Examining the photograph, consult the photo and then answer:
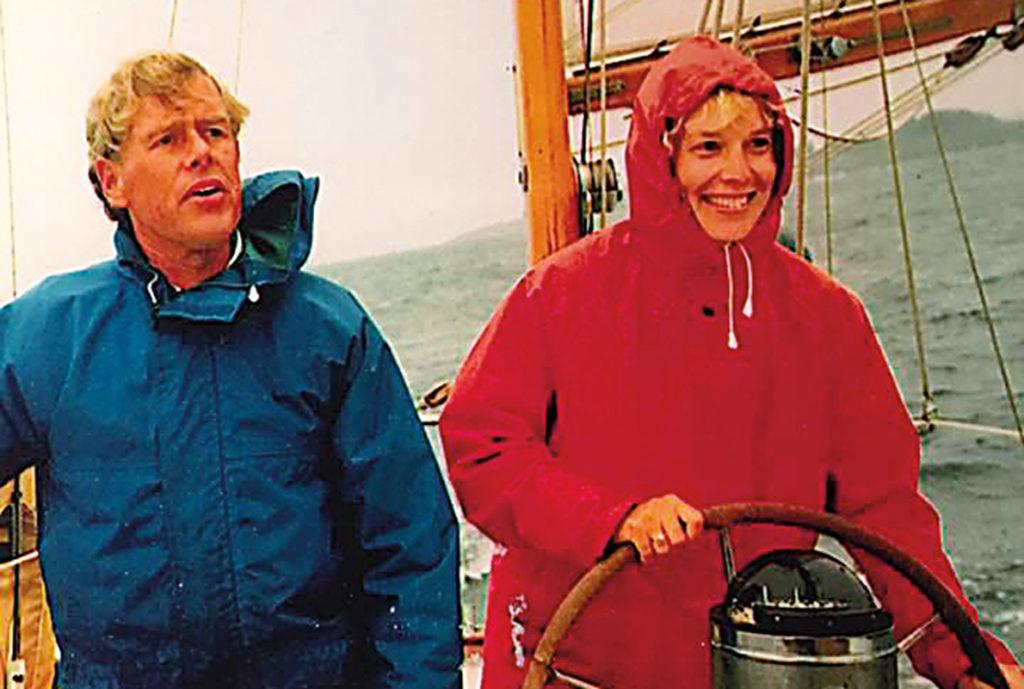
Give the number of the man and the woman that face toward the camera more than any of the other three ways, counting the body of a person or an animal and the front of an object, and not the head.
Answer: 2

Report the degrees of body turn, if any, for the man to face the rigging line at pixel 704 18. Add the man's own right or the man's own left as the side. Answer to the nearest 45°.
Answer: approximately 135° to the man's own left

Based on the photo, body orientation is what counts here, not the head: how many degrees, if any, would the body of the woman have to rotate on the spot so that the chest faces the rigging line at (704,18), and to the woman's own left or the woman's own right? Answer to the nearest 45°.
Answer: approximately 180°

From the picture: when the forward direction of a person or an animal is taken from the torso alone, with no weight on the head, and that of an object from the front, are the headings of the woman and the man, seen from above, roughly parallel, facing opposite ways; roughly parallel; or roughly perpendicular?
roughly parallel

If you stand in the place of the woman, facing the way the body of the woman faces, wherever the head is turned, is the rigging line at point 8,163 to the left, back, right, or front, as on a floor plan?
right

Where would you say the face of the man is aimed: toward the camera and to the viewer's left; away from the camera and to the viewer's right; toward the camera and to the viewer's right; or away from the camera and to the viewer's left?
toward the camera and to the viewer's right

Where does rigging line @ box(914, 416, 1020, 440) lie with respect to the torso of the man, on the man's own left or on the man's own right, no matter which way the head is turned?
on the man's own left

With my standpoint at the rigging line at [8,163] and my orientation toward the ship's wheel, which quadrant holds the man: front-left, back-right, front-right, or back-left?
front-right

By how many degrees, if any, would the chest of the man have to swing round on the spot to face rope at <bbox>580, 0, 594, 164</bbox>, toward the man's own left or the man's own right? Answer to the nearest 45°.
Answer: approximately 135° to the man's own left

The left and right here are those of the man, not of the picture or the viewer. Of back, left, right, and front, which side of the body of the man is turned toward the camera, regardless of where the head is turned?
front
